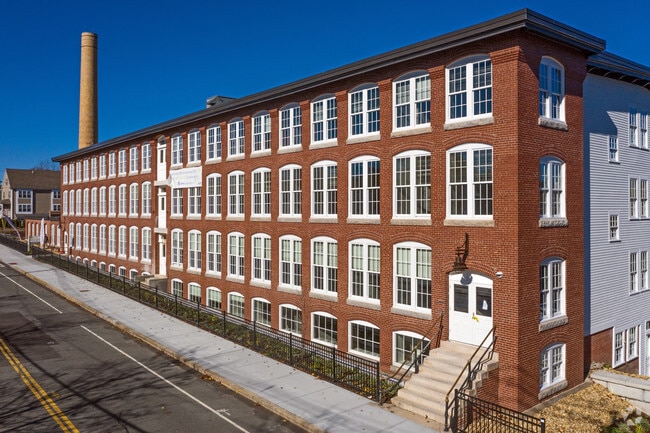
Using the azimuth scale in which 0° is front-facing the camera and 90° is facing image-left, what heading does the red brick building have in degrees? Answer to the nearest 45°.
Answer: approximately 45°
